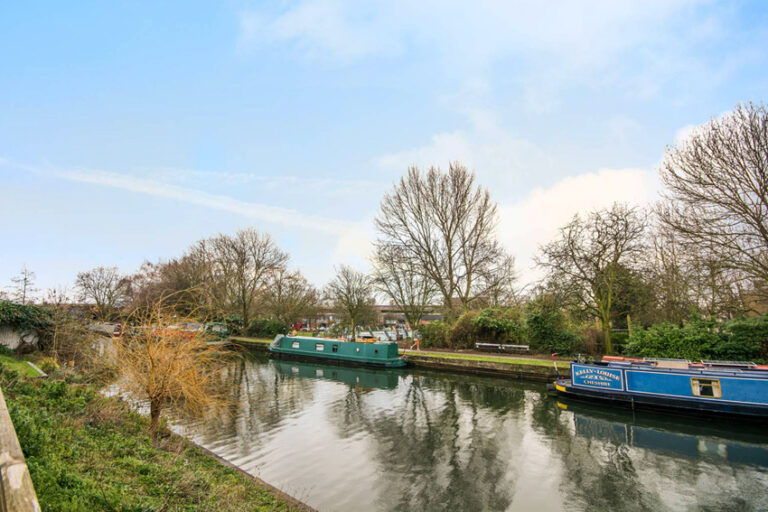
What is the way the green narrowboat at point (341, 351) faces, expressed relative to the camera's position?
facing away from the viewer and to the left of the viewer

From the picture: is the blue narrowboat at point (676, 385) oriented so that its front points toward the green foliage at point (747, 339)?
no

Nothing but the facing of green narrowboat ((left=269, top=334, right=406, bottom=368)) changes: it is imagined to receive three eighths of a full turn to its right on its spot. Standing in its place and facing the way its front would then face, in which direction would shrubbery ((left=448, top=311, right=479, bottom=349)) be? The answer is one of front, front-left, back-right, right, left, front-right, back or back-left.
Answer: front

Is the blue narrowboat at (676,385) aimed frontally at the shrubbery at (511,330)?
no

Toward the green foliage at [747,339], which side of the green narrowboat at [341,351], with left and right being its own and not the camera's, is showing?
back

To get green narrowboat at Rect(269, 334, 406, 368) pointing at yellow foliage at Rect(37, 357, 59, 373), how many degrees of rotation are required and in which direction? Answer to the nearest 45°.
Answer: approximately 90° to its left

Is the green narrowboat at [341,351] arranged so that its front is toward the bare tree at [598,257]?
no

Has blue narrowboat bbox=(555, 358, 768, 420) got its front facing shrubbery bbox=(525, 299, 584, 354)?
no
